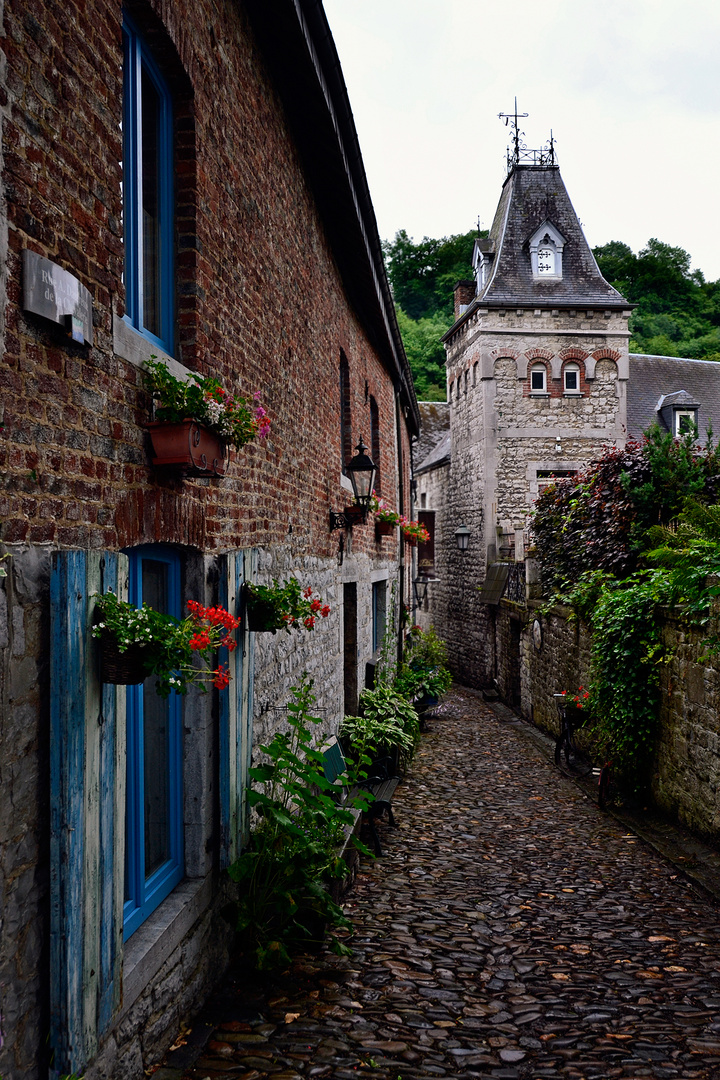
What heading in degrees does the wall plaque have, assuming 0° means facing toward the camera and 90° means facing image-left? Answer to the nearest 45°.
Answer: approximately 315°

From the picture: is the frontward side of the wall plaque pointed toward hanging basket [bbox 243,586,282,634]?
no

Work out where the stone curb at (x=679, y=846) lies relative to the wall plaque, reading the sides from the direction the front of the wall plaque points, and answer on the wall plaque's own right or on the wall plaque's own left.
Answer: on the wall plaque's own left

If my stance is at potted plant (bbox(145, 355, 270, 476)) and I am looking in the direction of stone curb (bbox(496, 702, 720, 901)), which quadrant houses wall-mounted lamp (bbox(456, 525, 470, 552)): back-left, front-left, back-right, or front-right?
front-left

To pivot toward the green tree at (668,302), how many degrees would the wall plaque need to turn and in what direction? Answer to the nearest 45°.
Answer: approximately 90° to its left

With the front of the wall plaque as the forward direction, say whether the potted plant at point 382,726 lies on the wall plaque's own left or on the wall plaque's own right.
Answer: on the wall plaque's own left

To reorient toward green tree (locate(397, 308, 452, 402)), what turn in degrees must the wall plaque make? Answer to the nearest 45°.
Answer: approximately 90° to its left

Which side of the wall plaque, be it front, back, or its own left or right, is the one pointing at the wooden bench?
left

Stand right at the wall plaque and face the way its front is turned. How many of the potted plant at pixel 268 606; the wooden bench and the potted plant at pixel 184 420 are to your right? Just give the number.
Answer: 0

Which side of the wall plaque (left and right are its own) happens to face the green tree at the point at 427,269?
left

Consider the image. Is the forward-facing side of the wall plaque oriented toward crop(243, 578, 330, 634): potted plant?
no

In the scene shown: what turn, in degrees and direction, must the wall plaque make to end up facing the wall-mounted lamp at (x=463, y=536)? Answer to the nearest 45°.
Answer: approximately 90° to its left

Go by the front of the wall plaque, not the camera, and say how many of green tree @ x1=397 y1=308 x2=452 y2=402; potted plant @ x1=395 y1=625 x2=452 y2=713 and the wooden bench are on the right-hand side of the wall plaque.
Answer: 0

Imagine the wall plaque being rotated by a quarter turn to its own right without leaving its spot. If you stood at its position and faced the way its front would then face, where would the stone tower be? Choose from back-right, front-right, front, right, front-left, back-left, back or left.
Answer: back

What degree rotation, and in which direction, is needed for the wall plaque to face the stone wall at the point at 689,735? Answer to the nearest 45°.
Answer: approximately 90° to its left

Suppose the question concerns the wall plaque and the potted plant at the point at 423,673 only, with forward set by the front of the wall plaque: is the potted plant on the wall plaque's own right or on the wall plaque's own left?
on the wall plaque's own left

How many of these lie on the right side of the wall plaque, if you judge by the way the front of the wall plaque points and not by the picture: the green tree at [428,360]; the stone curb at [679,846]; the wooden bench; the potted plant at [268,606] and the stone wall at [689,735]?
0
